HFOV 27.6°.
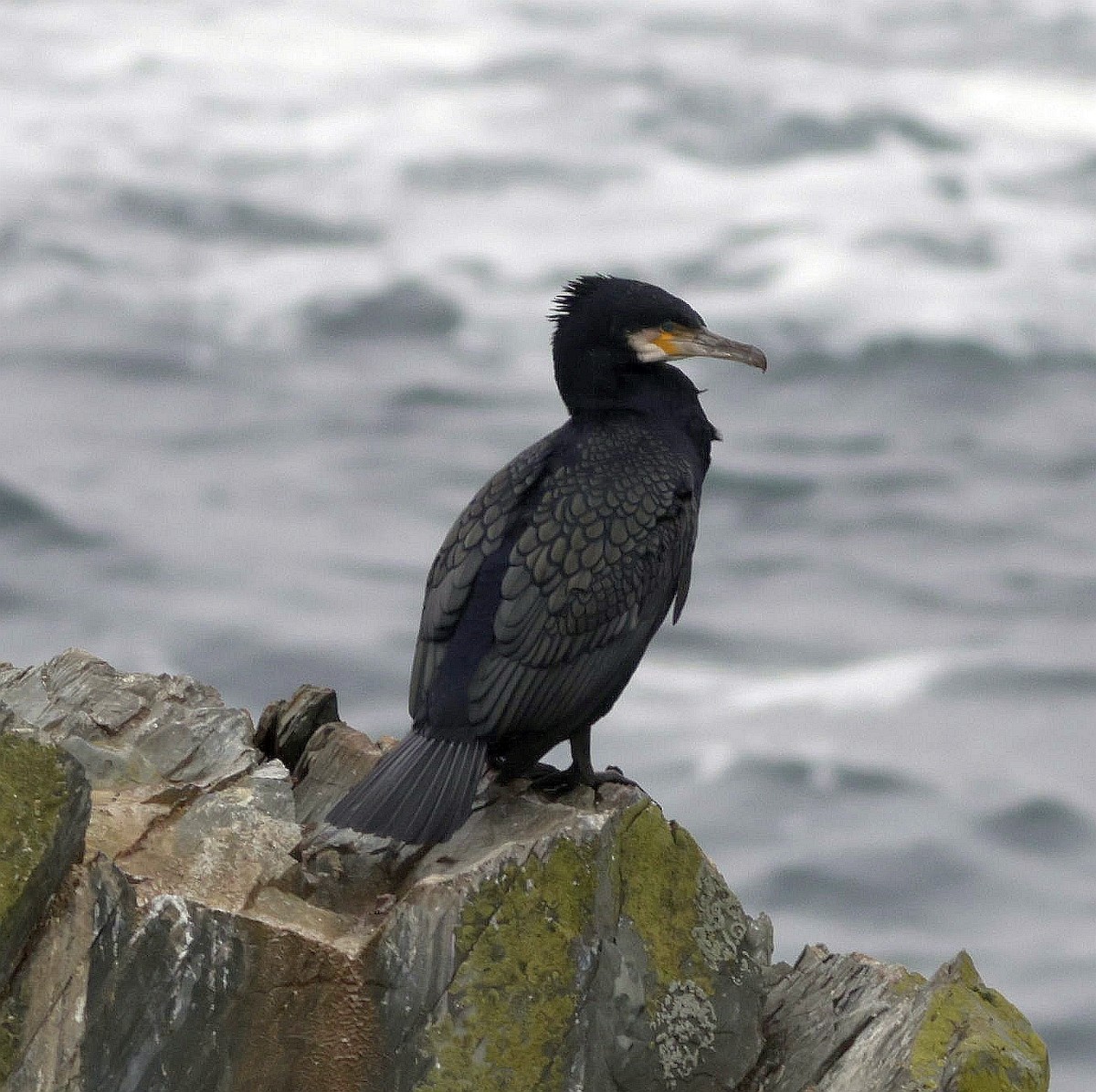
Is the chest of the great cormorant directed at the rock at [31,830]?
no

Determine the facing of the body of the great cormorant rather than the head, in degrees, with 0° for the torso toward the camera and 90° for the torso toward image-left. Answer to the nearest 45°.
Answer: approximately 225°

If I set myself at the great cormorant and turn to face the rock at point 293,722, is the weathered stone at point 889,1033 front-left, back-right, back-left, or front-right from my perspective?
back-left

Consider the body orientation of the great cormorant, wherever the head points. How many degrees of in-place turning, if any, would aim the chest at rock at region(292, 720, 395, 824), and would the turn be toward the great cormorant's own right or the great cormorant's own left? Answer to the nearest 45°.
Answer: approximately 180°

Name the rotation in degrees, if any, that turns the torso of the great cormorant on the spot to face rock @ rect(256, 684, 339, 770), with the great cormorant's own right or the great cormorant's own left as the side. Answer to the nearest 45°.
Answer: approximately 135° to the great cormorant's own left

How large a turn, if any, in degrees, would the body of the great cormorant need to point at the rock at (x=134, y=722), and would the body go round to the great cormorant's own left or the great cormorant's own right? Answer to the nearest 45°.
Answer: approximately 135° to the great cormorant's own left

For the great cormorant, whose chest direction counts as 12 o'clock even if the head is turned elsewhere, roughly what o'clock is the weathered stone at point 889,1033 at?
The weathered stone is roughly at 3 o'clock from the great cormorant.
